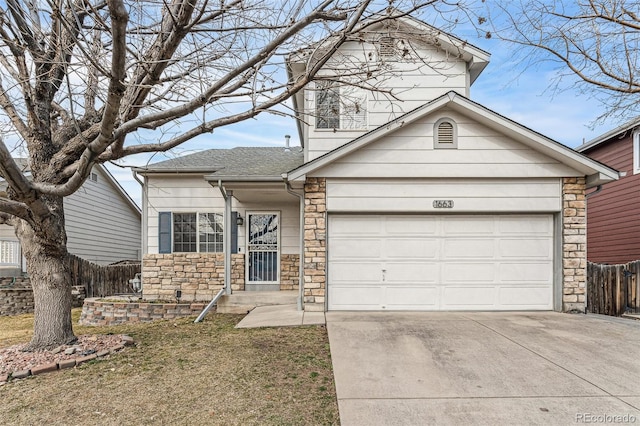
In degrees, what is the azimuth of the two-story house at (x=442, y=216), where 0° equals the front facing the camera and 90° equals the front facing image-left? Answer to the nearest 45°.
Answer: approximately 0°

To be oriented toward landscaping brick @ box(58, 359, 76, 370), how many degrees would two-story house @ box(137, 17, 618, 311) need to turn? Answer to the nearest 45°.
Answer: approximately 45° to its right

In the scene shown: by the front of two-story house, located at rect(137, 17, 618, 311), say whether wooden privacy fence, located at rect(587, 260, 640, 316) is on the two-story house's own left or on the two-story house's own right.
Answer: on the two-story house's own left

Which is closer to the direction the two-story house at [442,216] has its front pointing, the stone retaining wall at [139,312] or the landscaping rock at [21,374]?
the landscaping rock

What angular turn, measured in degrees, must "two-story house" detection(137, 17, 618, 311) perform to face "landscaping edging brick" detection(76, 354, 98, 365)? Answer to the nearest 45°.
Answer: approximately 45° to its right

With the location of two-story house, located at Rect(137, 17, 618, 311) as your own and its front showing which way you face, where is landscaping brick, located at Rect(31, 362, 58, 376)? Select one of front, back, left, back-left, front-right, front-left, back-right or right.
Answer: front-right

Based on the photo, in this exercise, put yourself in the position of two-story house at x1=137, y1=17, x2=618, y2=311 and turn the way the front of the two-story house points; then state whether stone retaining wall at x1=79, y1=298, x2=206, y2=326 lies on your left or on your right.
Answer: on your right

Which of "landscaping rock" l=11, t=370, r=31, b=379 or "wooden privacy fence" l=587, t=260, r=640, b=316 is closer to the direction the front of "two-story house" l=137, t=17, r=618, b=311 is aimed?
the landscaping rock

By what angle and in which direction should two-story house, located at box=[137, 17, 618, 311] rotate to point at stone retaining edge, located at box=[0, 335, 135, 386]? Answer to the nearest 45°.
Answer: approximately 45° to its right

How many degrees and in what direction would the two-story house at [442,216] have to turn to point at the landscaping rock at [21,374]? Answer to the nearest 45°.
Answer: approximately 45° to its right
